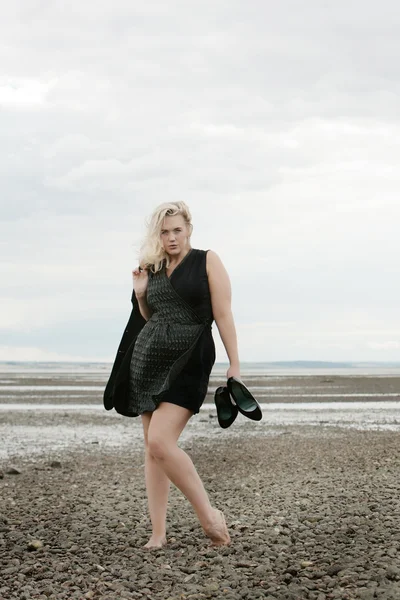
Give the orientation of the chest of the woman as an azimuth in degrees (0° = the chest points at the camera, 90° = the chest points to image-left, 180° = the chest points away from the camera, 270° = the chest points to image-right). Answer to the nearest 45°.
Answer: approximately 0°
